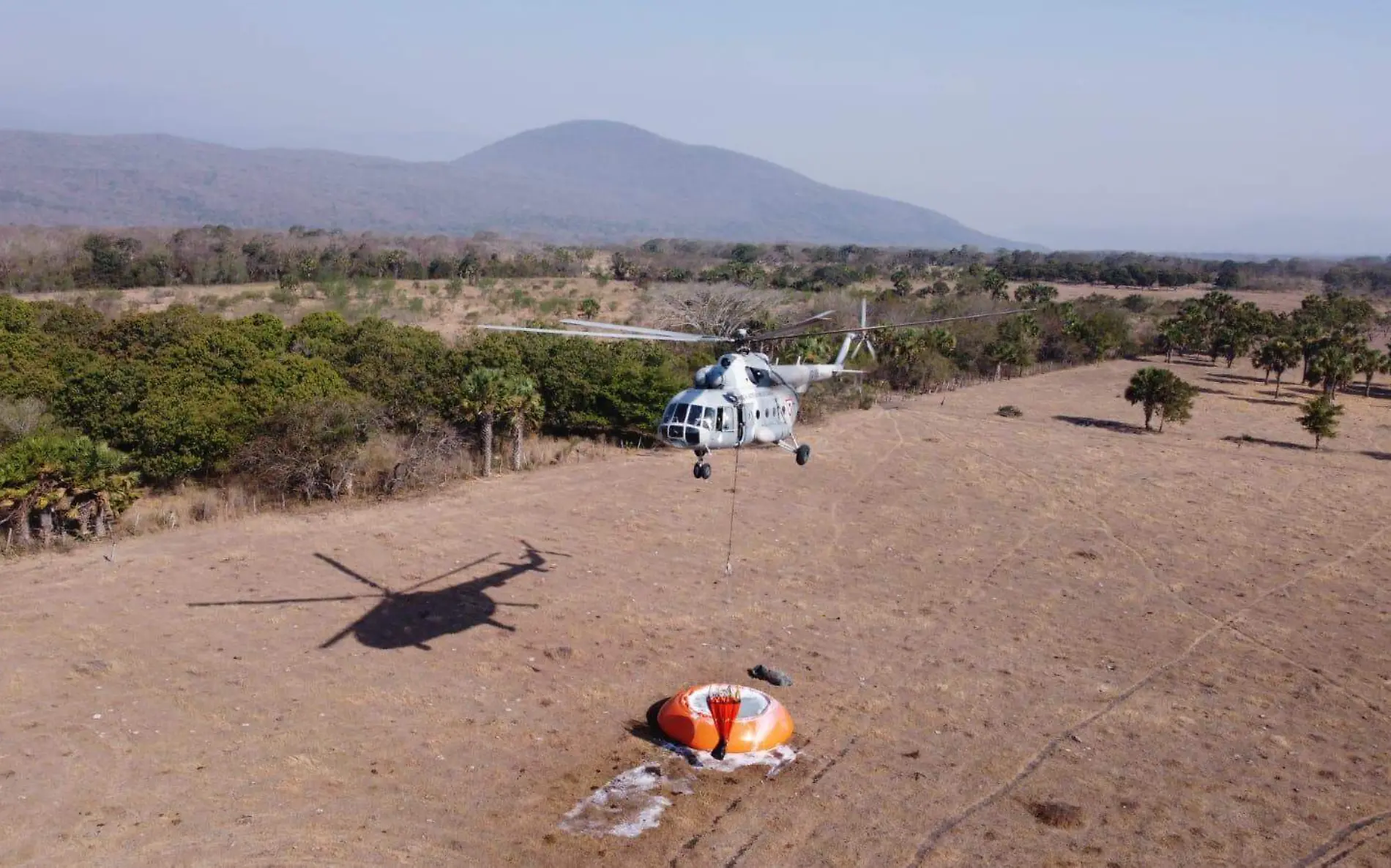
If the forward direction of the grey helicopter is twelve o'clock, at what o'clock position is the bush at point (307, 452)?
The bush is roughly at 3 o'clock from the grey helicopter.

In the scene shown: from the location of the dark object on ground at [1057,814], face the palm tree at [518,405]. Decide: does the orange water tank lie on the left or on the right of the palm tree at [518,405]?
left

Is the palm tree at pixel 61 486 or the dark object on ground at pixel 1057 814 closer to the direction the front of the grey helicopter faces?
the palm tree

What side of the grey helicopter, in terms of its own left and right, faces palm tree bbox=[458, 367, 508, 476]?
right

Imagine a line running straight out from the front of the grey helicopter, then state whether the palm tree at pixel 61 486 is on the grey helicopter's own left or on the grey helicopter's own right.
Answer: on the grey helicopter's own right

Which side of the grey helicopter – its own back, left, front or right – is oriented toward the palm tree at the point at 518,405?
right

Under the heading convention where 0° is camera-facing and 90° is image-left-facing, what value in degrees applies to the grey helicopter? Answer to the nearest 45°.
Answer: approximately 45°

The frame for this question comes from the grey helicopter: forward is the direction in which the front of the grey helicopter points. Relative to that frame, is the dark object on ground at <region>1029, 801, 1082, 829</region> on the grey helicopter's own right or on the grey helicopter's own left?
on the grey helicopter's own left
